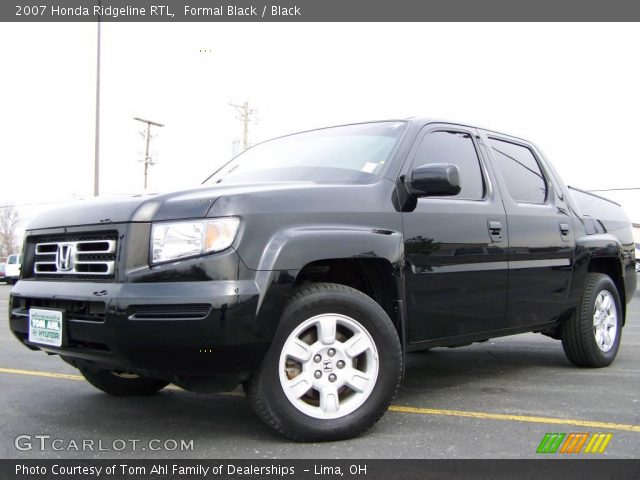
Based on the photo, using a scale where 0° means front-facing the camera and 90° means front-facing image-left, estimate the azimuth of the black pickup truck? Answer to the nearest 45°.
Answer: approximately 45°
